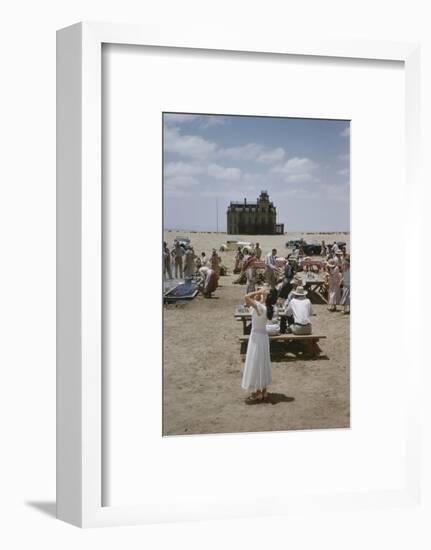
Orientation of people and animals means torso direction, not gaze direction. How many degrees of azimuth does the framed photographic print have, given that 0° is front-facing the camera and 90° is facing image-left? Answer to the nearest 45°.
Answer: approximately 315°
